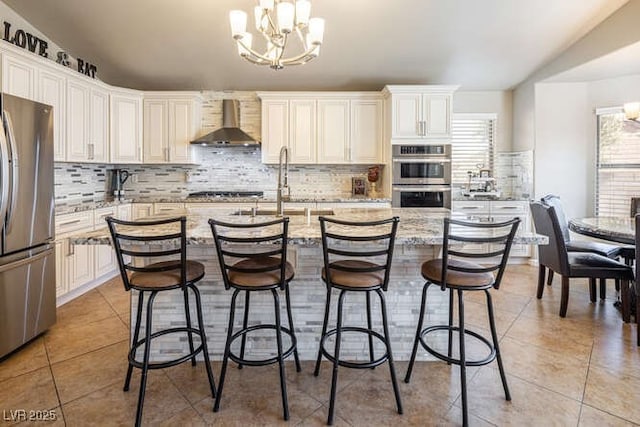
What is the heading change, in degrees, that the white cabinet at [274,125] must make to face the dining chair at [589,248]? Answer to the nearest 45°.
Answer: approximately 45° to its left

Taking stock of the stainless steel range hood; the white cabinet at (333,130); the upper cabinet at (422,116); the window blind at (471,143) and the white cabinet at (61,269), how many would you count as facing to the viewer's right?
1

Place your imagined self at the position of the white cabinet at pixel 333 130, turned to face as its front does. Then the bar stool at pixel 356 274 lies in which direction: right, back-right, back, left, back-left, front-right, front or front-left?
front

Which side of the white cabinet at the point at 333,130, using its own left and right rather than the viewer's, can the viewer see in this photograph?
front

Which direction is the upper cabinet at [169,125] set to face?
toward the camera

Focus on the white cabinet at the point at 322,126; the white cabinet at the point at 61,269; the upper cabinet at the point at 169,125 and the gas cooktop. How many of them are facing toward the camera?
3

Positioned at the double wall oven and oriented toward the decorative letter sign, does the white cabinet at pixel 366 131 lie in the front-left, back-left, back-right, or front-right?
front-right

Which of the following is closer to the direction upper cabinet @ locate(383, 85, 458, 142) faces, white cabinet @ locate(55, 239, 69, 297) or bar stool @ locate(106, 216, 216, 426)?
the bar stool

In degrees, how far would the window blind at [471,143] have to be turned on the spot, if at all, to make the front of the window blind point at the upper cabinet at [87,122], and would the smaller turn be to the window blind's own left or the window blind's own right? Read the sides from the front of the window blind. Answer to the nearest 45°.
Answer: approximately 45° to the window blind's own right

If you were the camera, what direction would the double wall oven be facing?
facing the viewer

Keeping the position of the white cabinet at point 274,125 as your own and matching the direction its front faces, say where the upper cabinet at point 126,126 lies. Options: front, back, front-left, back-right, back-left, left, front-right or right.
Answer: right

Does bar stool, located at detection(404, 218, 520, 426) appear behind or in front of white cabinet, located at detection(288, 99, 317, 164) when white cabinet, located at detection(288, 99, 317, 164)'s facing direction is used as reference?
in front
